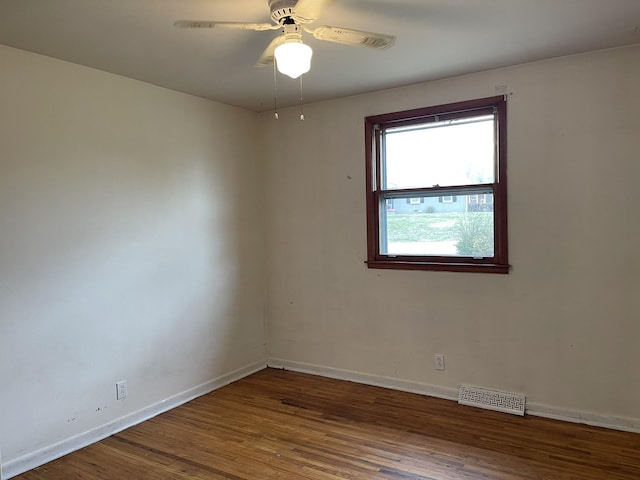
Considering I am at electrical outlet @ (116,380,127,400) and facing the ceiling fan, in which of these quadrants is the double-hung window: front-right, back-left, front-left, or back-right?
front-left

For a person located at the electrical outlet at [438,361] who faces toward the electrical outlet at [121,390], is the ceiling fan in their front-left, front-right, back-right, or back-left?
front-left

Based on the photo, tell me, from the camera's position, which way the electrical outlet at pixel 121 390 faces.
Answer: facing the viewer and to the right of the viewer

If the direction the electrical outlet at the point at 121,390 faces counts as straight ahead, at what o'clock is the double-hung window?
The double-hung window is roughly at 11 o'clock from the electrical outlet.

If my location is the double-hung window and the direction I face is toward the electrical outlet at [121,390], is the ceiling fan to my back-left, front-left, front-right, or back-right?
front-left

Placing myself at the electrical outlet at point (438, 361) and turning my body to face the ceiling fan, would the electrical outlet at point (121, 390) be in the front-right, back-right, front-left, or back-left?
front-right

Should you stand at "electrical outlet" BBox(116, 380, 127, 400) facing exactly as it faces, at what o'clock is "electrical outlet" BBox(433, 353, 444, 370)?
"electrical outlet" BBox(433, 353, 444, 370) is roughly at 11 o'clock from "electrical outlet" BBox(116, 380, 127, 400).
